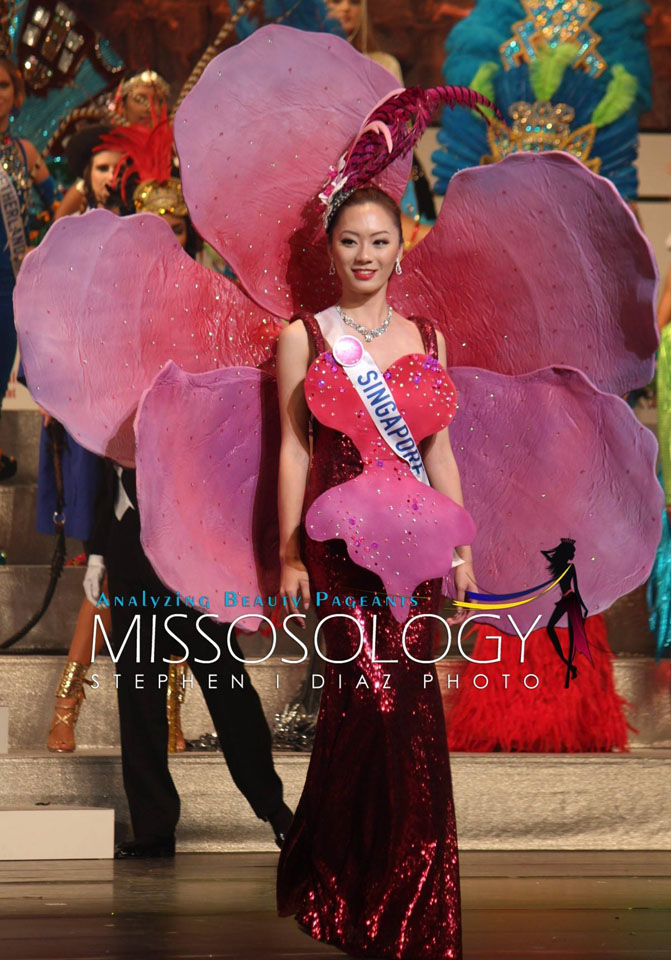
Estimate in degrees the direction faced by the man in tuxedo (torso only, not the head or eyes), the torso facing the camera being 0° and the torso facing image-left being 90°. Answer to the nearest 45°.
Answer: approximately 45°

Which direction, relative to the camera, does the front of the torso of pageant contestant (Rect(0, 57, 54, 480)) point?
toward the camera

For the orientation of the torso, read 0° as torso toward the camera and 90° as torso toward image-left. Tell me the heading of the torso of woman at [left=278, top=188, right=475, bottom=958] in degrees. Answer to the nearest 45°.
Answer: approximately 0°

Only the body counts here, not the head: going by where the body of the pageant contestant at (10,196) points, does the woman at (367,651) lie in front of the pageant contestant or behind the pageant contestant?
in front

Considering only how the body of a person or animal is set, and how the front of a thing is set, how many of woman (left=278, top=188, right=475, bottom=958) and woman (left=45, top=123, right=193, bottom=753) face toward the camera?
2
